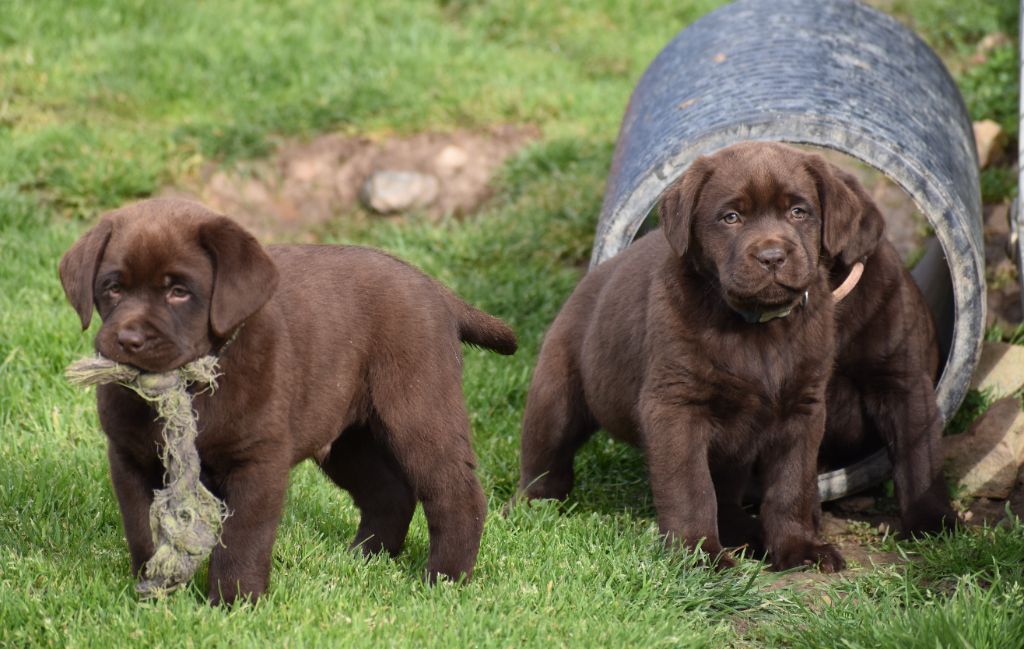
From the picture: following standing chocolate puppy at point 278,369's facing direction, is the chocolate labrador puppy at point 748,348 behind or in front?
behind

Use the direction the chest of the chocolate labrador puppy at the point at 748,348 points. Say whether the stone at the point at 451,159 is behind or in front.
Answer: behind

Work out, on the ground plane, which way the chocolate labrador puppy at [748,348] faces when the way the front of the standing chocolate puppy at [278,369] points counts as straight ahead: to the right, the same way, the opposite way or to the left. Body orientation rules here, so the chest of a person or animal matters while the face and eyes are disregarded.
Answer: to the left

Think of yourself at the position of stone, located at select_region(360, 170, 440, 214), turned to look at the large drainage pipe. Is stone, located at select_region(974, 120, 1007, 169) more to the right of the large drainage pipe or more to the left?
left

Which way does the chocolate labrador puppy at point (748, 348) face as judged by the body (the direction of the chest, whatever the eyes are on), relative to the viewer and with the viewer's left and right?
facing the viewer and to the right of the viewer

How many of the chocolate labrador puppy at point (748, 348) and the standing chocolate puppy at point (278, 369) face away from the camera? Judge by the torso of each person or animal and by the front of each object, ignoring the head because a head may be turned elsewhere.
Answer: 0

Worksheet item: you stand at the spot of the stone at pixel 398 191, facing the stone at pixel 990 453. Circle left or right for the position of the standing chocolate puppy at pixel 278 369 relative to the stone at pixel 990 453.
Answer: right

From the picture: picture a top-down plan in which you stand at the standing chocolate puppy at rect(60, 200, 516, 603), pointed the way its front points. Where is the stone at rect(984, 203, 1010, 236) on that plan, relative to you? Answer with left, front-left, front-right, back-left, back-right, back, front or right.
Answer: back

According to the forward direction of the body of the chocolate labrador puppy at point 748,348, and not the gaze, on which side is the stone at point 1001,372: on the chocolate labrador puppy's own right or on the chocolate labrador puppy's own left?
on the chocolate labrador puppy's own left

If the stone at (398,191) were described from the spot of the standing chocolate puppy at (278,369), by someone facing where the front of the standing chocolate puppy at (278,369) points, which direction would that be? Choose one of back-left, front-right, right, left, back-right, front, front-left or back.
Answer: back-right

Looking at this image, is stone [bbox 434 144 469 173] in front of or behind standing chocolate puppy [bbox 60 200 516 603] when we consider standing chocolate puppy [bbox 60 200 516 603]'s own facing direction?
behind

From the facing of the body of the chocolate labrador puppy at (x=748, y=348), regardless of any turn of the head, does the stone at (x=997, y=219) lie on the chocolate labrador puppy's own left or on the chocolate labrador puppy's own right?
on the chocolate labrador puppy's own left

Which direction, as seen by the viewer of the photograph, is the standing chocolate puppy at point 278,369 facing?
facing the viewer and to the left of the viewer

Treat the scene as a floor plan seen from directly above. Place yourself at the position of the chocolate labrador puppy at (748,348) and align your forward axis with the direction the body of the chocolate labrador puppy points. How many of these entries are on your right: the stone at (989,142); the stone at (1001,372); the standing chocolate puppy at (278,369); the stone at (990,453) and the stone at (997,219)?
1
